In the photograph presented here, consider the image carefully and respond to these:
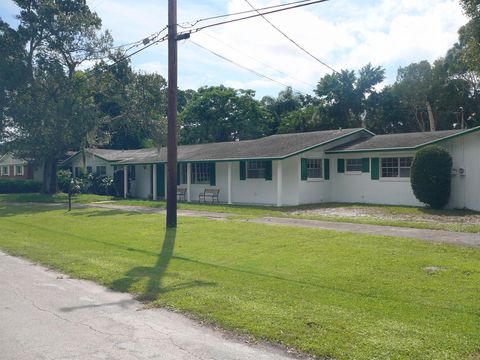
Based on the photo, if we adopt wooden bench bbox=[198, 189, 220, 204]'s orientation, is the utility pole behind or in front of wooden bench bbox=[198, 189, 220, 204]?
in front

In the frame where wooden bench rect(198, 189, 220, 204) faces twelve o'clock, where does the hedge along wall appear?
The hedge along wall is roughly at 3 o'clock from the wooden bench.

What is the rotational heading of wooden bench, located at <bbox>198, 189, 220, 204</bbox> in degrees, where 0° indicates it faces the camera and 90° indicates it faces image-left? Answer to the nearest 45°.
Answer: approximately 45°

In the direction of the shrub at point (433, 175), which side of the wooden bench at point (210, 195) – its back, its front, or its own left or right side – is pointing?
left

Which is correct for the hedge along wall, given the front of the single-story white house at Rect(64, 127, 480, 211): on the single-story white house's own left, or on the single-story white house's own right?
on the single-story white house's own right

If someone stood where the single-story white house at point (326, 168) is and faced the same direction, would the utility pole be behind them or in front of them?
in front

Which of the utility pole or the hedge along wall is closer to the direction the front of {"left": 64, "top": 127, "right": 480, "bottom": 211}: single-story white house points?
the utility pole

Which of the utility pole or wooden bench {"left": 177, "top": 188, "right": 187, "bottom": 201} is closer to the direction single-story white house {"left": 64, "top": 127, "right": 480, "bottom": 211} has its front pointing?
the utility pole

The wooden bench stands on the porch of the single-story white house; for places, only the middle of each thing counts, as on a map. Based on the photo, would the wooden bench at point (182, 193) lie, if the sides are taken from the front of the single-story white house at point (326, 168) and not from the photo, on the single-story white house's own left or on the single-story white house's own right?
on the single-story white house's own right

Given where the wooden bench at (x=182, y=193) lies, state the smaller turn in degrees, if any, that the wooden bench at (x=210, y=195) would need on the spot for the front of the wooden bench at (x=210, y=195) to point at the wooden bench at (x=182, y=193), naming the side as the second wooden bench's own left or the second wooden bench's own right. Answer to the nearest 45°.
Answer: approximately 90° to the second wooden bench's own right
